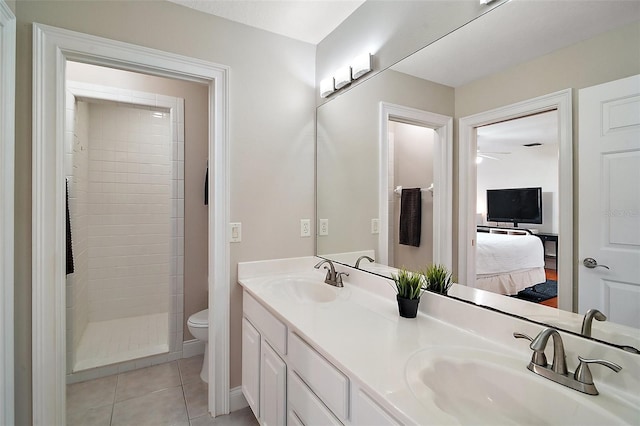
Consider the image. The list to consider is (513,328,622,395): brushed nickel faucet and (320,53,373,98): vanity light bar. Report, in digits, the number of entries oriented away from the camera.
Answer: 0

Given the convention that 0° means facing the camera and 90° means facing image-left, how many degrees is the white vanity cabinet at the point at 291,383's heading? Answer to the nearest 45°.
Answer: approximately 45°

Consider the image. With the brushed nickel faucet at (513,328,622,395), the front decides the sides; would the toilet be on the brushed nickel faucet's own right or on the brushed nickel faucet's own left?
on the brushed nickel faucet's own right

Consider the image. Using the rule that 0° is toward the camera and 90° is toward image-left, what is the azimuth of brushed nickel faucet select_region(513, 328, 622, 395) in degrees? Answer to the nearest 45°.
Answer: approximately 45°

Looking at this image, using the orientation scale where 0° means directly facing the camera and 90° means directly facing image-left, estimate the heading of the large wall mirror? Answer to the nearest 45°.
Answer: approximately 45°

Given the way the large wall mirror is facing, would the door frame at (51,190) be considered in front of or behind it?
in front

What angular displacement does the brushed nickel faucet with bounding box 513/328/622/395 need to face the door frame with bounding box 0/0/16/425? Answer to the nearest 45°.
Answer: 0° — it already faces it
